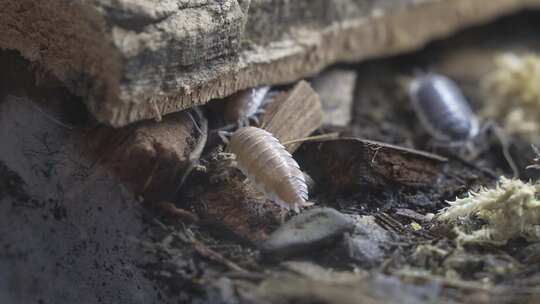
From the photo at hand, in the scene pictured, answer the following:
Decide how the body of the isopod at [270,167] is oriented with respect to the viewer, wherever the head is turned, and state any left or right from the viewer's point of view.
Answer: facing away from the viewer and to the left of the viewer

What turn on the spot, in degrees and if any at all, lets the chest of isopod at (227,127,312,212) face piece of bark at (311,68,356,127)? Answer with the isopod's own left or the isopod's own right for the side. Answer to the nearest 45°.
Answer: approximately 45° to the isopod's own right

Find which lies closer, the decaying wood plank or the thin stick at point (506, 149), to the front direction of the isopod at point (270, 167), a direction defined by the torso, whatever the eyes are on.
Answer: the decaying wood plank

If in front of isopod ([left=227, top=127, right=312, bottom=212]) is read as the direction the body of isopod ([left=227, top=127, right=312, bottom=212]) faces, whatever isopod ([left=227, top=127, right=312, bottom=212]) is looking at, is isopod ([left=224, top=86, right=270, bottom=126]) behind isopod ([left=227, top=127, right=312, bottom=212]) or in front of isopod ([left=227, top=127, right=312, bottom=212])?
in front

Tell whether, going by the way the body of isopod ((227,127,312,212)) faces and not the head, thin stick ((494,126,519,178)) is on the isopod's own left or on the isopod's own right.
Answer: on the isopod's own right

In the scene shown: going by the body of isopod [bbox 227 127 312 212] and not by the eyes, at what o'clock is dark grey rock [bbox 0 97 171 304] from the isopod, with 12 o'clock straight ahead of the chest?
The dark grey rock is roughly at 10 o'clock from the isopod.

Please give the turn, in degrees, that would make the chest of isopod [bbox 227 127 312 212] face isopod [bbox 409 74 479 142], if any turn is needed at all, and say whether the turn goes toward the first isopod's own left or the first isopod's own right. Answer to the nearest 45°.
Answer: approximately 90° to the first isopod's own right
